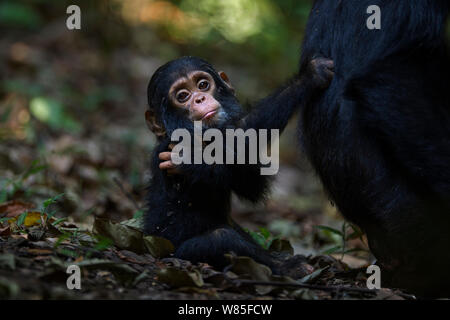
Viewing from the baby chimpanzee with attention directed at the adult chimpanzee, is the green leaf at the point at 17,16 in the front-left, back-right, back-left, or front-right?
back-left

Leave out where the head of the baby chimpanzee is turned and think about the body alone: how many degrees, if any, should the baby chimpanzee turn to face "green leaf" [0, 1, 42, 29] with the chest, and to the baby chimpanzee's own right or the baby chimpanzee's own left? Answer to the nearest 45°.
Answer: approximately 180°

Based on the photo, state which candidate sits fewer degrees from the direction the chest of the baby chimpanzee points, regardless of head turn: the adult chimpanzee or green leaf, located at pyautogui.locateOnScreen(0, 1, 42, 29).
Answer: the adult chimpanzee
